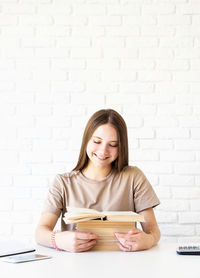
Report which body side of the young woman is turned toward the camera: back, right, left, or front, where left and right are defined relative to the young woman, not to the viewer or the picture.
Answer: front

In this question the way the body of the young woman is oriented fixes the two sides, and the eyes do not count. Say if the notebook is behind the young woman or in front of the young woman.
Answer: in front
